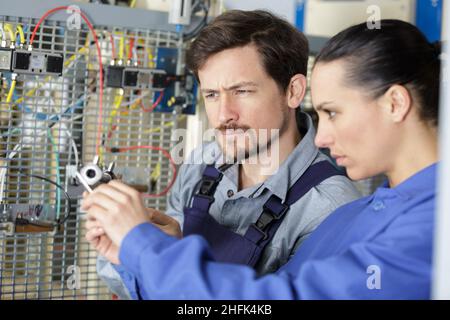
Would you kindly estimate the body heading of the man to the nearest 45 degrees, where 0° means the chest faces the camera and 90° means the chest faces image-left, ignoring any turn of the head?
approximately 45°

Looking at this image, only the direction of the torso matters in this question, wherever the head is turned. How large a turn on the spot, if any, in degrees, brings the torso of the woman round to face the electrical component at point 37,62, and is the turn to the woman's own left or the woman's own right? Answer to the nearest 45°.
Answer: approximately 45° to the woman's own right

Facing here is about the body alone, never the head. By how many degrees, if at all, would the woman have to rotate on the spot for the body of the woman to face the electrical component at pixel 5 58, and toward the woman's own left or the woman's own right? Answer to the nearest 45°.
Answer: approximately 45° to the woman's own right

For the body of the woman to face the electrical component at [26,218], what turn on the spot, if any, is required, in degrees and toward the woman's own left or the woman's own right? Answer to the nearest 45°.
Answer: approximately 45° to the woman's own right

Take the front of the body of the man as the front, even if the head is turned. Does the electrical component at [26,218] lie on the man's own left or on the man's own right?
on the man's own right

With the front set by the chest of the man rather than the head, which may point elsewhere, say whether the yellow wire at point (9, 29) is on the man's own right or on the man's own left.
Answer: on the man's own right

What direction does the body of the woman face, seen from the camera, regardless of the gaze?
to the viewer's left

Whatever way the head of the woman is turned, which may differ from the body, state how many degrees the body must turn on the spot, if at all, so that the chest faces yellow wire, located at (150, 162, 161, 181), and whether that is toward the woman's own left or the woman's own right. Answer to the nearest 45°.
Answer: approximately 45° to the woman's own right
